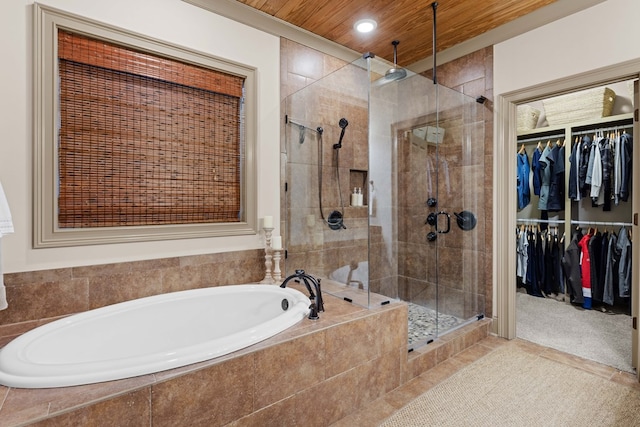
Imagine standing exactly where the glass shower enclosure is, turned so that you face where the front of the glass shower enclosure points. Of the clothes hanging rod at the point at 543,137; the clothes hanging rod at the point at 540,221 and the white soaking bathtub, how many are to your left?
2

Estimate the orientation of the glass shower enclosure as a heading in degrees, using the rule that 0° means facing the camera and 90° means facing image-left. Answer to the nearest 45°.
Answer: approximately 315°

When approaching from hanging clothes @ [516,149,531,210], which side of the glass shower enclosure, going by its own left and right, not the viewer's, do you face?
left

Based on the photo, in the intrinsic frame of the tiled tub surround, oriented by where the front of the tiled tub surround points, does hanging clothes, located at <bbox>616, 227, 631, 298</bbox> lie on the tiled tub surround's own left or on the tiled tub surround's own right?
on the tiled tub surround's own left

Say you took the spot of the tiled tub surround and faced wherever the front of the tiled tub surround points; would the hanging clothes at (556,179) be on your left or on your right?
on your left

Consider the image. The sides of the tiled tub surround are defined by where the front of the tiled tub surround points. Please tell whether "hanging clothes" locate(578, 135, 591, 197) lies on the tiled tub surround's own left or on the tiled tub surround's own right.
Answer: on the tiled tub surround's own left
